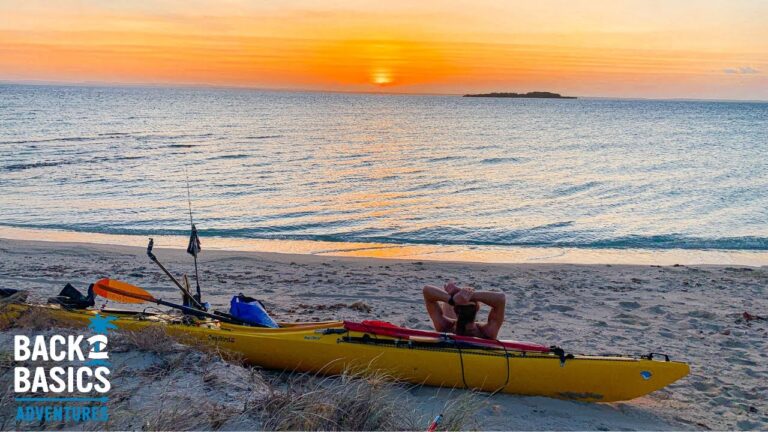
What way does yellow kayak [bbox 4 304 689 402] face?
to the viewer's right

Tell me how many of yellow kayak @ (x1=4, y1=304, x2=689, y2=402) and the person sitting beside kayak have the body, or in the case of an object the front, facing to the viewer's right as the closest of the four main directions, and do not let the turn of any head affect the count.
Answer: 1

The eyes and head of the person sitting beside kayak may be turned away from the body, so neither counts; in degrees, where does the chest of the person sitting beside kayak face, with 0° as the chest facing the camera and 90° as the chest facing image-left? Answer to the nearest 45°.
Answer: approximately 180°

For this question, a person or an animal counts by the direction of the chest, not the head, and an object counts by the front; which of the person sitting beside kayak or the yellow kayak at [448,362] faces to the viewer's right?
the yellow kayak

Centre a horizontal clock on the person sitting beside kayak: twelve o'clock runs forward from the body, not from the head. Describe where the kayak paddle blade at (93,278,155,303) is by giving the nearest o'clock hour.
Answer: The kayak paddle blade is roughly at 9 o'clock from the person sitting beside kayak.

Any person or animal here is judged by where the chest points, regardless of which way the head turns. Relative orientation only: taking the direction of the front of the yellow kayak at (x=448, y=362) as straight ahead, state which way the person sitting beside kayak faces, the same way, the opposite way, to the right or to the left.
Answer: to the left
